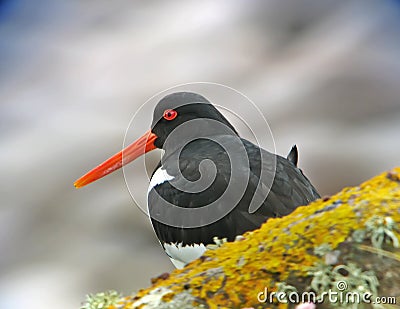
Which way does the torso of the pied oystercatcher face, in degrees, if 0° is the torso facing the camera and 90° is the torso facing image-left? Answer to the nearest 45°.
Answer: approximately 90°
